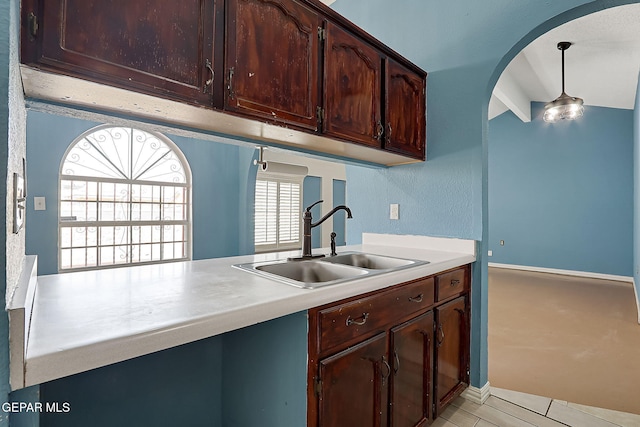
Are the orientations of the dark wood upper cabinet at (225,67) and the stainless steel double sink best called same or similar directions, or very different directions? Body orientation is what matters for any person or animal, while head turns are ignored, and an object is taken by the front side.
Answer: same or similar directions

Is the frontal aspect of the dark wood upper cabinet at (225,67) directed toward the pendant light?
no

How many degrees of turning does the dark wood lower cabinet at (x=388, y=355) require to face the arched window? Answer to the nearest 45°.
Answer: approximately 180°

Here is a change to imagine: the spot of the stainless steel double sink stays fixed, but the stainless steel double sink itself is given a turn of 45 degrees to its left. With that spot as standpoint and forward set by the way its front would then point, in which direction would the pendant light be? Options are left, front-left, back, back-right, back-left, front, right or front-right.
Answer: front-left

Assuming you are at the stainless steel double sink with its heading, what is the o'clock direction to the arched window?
The arched window is roughly at 6 o'clock from the stainless steel double sink.

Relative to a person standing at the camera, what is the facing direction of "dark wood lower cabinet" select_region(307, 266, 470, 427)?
facing the viewer and to the right of the viewer

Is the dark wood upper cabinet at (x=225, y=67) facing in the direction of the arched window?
no
